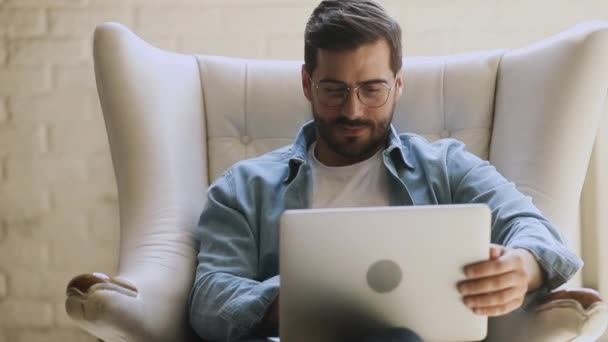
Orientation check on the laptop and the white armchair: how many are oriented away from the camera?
1

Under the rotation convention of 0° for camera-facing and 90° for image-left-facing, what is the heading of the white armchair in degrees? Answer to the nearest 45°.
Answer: approximately 0°

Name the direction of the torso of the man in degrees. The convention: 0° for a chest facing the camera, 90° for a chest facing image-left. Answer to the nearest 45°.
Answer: approximately 0°

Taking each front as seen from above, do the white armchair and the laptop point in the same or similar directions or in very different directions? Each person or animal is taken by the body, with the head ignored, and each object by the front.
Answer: very different directions

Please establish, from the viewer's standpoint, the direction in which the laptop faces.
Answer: facing away from the viewer
